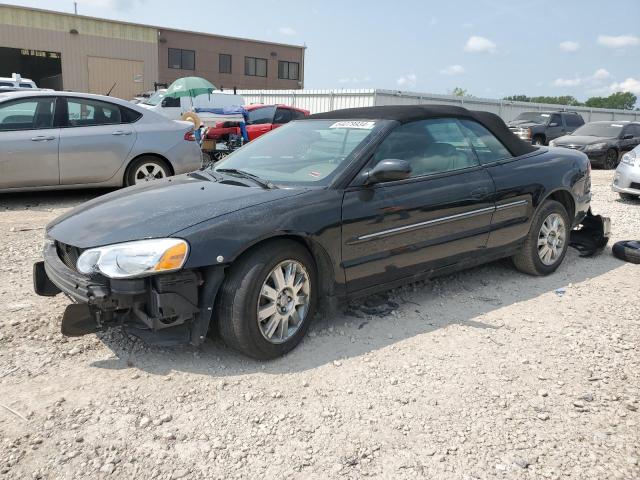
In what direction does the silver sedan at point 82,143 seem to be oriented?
to the viewer's left

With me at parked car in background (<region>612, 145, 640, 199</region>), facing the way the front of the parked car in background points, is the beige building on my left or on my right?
on my right

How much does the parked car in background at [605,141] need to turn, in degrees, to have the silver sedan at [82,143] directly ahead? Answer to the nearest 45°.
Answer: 0° — it already faces it

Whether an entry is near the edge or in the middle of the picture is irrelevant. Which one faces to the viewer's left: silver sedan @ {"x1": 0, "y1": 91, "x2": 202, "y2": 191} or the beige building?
the silver sedan

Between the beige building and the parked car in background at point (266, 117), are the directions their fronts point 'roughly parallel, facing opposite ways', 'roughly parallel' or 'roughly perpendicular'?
roughly perpendicular

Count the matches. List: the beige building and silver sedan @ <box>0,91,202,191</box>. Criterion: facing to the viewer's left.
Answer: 1

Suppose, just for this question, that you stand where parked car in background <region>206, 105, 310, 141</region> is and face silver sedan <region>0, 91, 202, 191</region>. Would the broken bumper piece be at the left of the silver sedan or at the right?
left

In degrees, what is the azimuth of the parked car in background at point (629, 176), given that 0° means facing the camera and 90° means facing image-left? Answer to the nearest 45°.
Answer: approximately 45°
